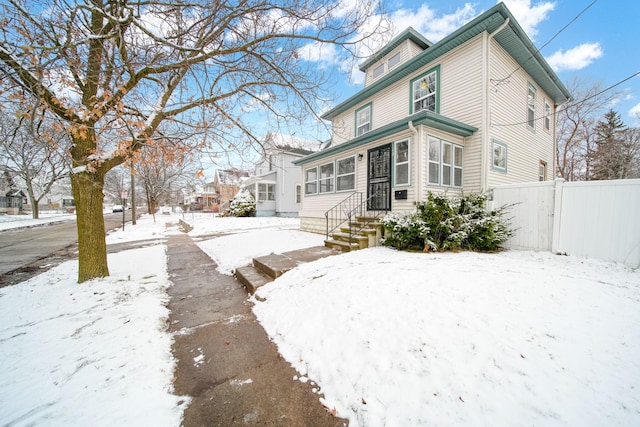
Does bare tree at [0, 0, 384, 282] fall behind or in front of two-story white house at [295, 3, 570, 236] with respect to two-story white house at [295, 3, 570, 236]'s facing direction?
in front

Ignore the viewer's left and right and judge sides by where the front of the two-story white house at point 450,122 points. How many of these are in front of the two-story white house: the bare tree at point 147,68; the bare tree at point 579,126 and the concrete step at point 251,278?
2

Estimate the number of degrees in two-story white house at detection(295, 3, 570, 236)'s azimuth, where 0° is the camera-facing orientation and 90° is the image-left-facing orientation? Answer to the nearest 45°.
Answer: approximately 45°

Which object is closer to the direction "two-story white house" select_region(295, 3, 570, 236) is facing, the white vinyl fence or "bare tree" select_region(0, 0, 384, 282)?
the bare tree

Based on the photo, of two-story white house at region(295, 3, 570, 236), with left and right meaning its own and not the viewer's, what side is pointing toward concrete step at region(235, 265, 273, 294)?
front

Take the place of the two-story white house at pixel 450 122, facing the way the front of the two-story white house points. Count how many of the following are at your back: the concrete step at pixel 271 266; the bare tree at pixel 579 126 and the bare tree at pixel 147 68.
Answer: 1

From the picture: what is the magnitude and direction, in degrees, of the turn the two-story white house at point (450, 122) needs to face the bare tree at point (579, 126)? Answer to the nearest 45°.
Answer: approximately 180°

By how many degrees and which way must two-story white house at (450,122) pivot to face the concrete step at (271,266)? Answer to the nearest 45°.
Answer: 0° — it already faces it

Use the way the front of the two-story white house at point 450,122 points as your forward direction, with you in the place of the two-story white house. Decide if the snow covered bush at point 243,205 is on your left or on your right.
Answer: on your right

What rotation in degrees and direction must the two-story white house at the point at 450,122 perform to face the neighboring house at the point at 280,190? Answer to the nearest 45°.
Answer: approximately 90° to its right

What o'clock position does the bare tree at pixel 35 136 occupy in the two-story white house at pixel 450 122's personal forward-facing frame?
The bare tree is roughly at 12 o'clock from the two-story white house.
